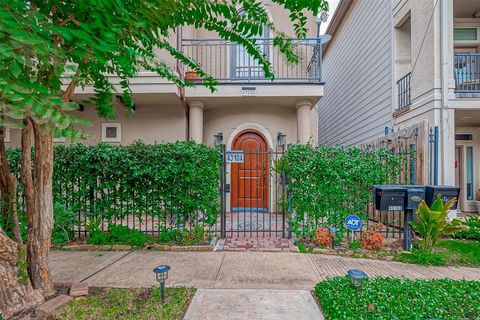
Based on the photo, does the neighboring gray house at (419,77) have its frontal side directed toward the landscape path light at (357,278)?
yes

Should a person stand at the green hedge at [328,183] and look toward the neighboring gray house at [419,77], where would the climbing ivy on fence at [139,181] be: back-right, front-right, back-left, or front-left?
back-left

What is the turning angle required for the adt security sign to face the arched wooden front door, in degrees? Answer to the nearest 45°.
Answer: approximately 135° to its right

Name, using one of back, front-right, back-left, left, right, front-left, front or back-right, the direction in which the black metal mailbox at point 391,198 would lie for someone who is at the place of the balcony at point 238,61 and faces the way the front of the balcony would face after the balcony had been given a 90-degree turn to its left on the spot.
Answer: front-right

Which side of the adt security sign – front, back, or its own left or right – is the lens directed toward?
front

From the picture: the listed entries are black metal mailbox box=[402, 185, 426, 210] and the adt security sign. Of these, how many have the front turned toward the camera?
2

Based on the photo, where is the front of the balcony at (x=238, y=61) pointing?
toward the camera

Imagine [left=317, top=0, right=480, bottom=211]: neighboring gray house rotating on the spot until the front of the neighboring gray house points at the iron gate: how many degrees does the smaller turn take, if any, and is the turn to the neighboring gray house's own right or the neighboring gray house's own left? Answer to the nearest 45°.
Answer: approximately 45° to the neighboring gray house's own right

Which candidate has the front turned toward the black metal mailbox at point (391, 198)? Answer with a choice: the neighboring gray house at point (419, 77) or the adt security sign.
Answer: the neighboring gray house

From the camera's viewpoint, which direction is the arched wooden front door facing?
toward the camera

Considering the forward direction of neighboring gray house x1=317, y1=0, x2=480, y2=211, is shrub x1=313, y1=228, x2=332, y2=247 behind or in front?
in front

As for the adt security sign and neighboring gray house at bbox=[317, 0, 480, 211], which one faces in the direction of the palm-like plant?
the neighboring gray house

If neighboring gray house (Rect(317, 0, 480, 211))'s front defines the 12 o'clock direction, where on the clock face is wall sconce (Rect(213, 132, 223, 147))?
The wall sconce is roughly at 2 o'clock from the neighboring gray house.
